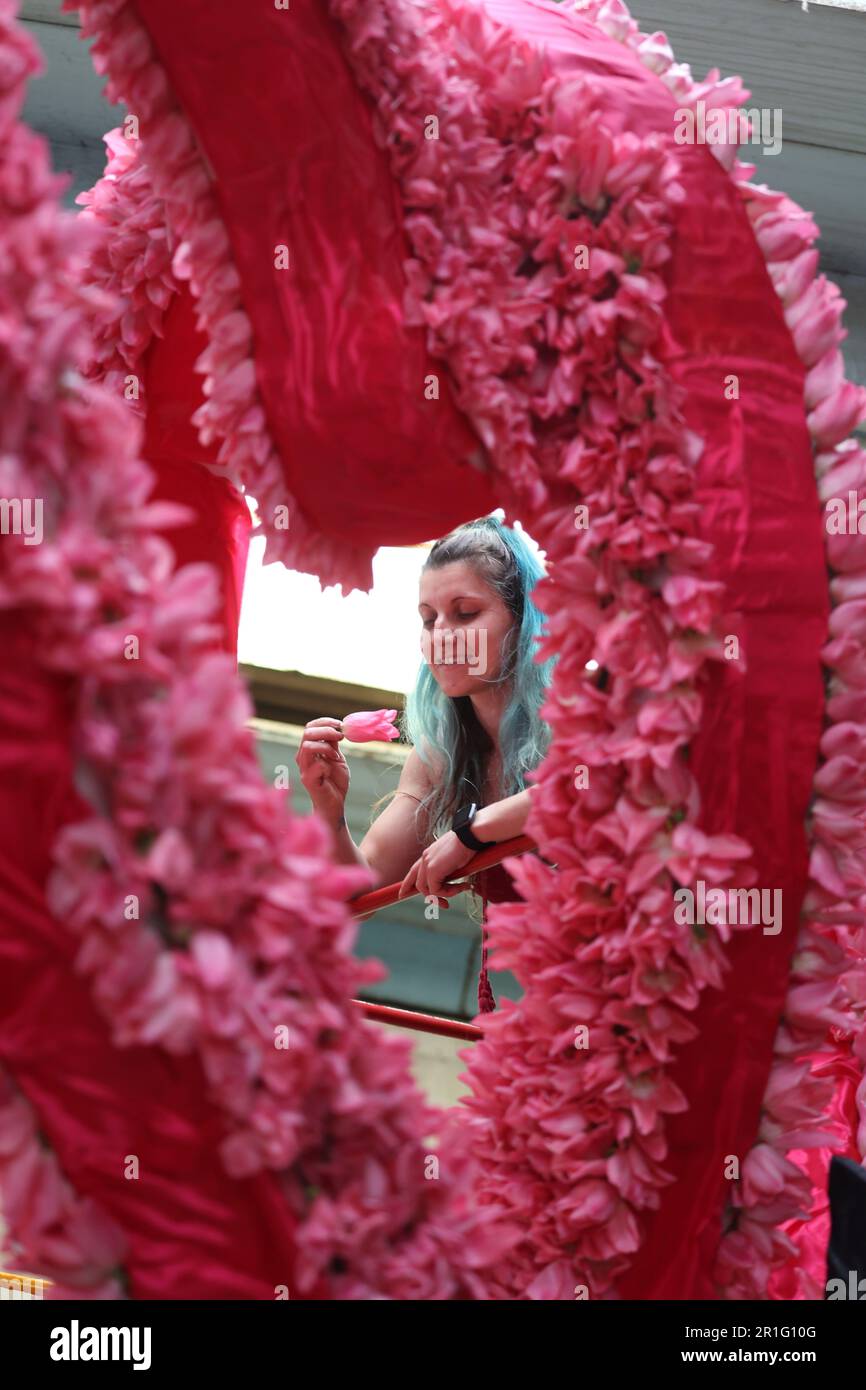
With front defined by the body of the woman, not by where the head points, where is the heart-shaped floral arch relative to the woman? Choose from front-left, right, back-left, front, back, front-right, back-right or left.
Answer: front-left

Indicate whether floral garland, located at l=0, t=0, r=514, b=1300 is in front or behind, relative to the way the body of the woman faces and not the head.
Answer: in front

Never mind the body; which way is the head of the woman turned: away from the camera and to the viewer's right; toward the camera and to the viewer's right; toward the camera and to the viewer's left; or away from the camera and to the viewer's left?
toward the camera and to the viewer's left

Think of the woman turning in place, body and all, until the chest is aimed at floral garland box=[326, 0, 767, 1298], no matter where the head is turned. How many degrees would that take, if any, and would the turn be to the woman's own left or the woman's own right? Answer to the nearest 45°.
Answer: approximately 45° to the woman's own left

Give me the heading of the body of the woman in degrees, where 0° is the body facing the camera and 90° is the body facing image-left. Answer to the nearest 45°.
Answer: approximately 45°
